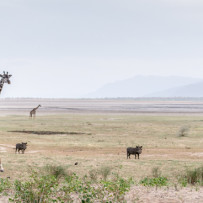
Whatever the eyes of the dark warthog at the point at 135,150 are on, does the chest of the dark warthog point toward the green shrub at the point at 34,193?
no

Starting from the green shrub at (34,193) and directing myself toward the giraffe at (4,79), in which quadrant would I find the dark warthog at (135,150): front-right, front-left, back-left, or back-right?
front-right

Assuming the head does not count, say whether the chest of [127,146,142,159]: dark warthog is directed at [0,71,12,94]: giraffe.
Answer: no

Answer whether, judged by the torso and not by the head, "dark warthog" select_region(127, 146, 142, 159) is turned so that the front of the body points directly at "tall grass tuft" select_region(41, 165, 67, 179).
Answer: no

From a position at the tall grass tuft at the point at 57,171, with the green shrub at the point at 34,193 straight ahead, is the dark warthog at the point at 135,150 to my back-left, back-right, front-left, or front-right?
back-left
